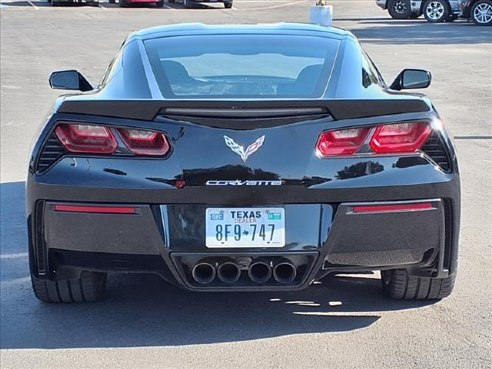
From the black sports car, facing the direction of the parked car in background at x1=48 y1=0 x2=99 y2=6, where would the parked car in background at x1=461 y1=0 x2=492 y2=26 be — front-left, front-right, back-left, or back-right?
front-right

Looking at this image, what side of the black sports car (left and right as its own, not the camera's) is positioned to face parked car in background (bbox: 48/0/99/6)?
front

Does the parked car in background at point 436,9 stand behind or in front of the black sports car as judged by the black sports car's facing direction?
in front

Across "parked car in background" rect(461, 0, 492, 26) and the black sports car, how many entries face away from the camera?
1

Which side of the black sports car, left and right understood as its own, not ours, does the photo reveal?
back

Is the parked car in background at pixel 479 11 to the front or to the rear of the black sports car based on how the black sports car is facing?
to the front

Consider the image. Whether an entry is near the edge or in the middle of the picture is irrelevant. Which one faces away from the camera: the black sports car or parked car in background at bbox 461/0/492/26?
the black sports car
